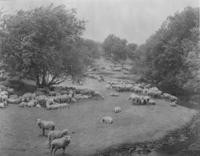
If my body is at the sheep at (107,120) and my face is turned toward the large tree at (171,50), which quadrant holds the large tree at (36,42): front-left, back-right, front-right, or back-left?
front-left

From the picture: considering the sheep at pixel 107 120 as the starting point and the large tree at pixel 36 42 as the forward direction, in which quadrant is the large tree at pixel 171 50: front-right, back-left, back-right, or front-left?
front-right

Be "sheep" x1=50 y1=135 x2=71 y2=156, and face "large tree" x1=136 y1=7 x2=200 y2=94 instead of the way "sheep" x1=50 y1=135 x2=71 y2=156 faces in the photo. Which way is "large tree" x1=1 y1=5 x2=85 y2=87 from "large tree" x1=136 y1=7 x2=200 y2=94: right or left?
left
